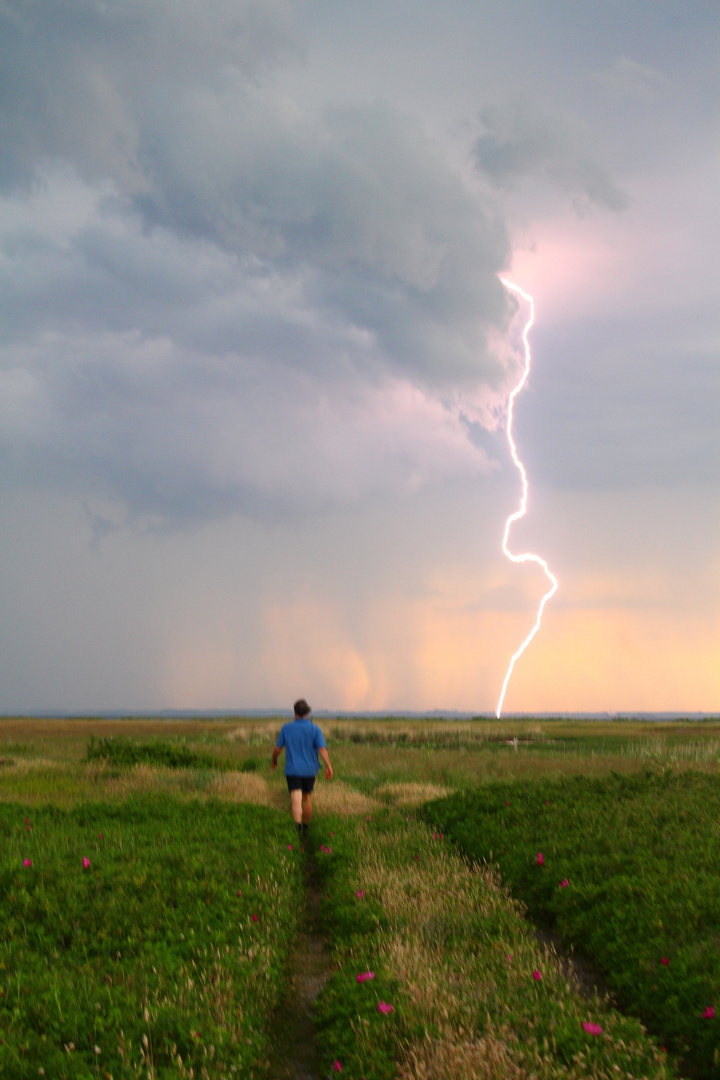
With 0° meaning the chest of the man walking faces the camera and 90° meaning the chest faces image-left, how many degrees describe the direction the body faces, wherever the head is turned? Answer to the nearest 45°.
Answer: approximately 180°

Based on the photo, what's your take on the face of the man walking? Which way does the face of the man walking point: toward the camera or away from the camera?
away from the camera
